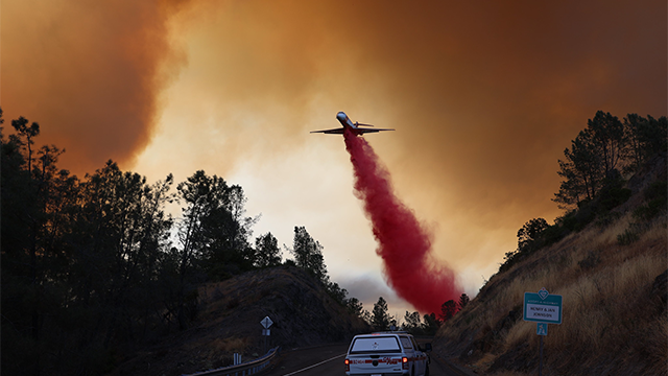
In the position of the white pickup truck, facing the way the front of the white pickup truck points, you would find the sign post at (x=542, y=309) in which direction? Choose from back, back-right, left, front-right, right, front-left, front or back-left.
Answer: right

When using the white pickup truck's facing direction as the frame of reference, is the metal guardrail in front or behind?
in front

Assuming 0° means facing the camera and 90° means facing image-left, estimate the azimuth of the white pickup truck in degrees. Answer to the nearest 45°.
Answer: approximately 180°

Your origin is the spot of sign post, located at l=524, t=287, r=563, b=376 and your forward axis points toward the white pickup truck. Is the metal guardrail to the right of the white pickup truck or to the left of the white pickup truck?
right

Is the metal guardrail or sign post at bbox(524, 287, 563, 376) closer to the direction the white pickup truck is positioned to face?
the metal guardrail
